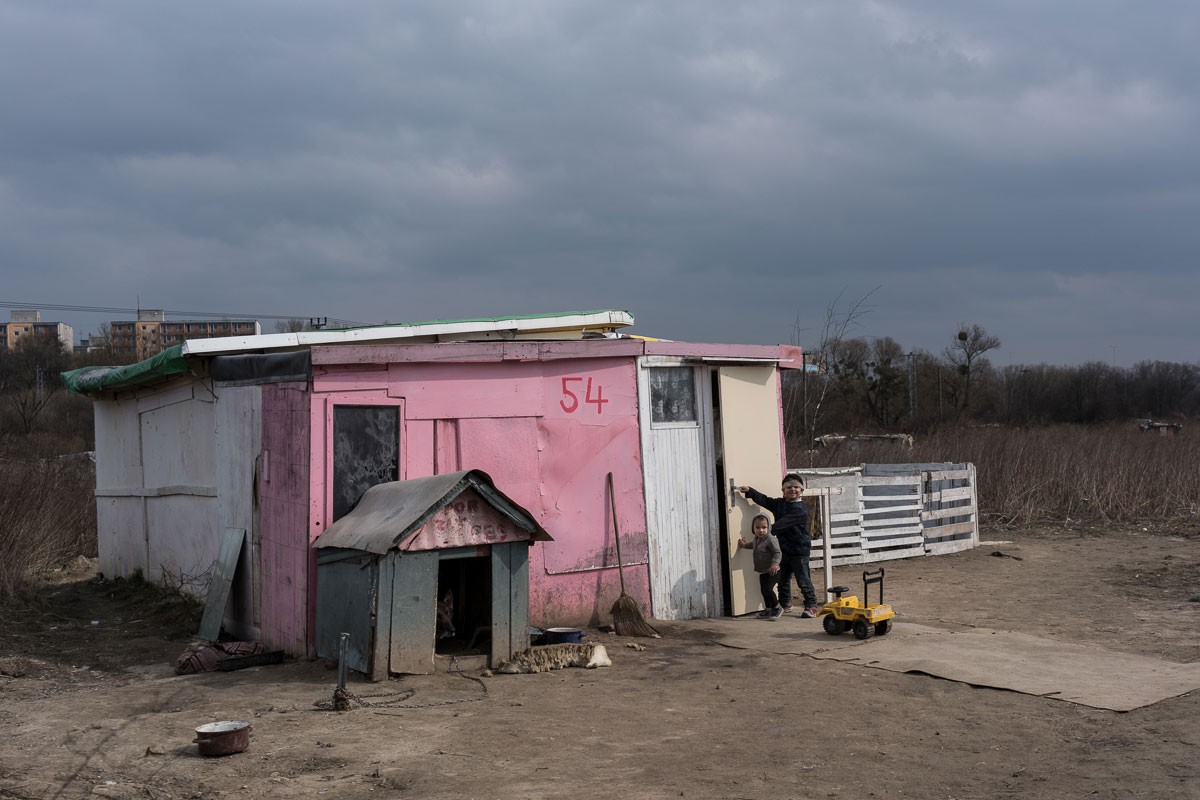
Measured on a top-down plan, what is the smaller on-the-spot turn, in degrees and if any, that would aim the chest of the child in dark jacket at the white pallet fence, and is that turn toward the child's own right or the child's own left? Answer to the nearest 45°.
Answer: approximately 180°

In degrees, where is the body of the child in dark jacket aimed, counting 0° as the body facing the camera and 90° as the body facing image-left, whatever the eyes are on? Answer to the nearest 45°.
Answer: approximately 0°

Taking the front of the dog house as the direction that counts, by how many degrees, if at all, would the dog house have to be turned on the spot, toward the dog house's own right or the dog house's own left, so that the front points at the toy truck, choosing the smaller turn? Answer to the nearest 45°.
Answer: approximately 45° to the dog house's own left

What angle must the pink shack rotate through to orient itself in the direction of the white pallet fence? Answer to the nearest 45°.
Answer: approximately 90° to its left

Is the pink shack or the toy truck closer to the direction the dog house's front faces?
the toy truck

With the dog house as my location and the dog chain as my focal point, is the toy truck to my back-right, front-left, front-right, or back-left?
back-left

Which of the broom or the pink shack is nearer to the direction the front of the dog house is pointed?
the broom

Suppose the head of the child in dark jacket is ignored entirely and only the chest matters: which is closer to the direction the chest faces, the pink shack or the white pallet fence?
the pink shack

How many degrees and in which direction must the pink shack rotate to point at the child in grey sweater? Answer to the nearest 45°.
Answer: approximately 45° to its left

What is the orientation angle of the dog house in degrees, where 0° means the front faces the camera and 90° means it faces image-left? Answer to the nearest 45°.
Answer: approximately 315°

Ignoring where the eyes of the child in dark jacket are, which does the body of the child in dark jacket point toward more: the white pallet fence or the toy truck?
the toy truck
